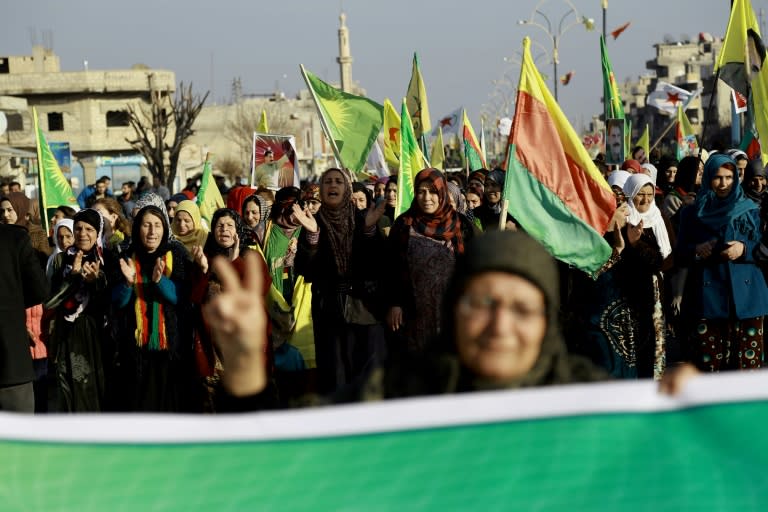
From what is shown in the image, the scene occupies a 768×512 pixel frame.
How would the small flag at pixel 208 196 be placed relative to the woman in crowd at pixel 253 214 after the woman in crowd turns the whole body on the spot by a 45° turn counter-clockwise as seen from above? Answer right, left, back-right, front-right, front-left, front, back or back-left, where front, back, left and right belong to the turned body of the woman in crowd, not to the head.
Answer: back

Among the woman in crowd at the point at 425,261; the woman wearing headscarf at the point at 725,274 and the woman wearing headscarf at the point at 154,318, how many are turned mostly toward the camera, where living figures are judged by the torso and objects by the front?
3

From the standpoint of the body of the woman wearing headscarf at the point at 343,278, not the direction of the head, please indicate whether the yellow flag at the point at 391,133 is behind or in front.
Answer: behind

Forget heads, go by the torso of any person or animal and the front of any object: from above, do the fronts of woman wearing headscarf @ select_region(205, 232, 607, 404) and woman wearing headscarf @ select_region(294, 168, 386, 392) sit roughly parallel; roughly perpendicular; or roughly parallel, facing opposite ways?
roughly parallel

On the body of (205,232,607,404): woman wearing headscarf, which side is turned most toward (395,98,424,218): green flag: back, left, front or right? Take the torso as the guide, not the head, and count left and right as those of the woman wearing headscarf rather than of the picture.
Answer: back

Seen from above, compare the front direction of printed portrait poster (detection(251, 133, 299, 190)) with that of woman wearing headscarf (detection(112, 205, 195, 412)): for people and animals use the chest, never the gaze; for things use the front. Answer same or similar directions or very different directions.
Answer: same or similar directions

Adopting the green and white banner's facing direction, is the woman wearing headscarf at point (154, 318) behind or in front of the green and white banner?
behind

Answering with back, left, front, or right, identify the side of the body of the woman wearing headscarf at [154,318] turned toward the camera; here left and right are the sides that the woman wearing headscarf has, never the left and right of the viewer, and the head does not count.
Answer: front

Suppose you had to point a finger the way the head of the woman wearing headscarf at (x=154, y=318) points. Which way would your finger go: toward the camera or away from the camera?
toward the camera

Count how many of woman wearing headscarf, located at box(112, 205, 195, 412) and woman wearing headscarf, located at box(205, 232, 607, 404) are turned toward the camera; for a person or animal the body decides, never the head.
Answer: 2

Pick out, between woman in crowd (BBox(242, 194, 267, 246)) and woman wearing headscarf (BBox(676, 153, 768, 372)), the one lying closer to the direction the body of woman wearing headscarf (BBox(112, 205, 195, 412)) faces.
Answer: the woman wearing headscarf

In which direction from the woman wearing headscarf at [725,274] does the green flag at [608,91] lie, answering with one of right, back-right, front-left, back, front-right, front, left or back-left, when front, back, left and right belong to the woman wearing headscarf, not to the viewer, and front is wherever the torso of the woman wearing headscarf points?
back

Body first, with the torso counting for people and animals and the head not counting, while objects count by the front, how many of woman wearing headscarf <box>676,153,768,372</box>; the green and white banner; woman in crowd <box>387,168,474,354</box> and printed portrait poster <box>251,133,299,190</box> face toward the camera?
4

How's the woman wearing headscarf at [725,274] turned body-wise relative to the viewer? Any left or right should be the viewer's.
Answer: facing the viewer

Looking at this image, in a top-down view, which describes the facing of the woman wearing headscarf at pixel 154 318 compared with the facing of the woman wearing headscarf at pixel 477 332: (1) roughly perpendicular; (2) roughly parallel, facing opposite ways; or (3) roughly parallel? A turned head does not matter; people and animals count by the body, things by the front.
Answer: roughly parallel

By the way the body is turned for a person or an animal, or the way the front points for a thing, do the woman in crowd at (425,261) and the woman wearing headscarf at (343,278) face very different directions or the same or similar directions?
same or similar directions
